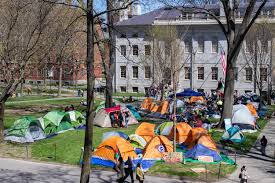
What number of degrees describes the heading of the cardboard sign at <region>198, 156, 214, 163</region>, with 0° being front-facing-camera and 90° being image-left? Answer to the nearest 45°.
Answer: approximately 0°

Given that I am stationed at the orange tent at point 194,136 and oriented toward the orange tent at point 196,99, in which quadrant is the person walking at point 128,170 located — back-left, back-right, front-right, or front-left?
back-left

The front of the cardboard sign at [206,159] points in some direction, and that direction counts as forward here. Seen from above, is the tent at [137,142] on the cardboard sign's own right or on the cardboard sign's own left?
on the cardboard sign's own right

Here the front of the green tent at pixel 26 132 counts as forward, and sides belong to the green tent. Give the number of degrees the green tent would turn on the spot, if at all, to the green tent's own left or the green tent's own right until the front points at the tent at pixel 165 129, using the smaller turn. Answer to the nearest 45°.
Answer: approximately 45° to the green tent's own left

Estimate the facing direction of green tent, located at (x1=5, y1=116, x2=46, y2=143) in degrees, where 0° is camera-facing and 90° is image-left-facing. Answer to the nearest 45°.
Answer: approximately 315°

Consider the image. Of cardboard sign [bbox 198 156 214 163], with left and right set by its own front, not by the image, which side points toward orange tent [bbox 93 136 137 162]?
right

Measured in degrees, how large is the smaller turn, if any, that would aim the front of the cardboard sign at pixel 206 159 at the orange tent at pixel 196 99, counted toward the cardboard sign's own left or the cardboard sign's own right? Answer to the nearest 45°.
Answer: approximately 180°

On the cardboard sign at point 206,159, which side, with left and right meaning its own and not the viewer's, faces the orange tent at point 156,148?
right
